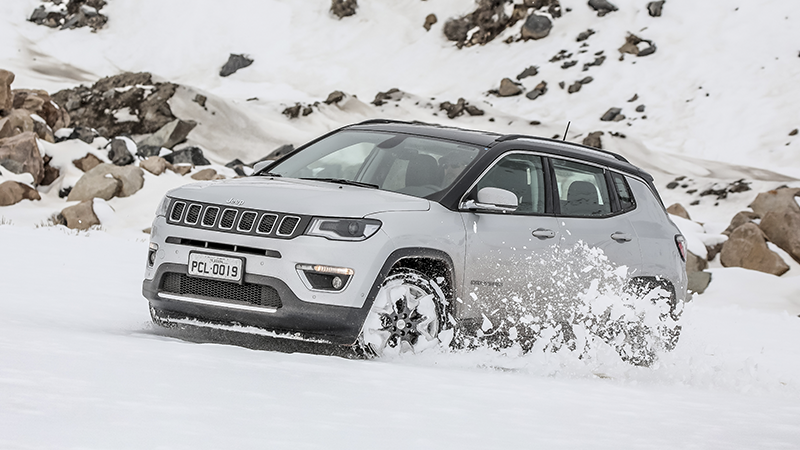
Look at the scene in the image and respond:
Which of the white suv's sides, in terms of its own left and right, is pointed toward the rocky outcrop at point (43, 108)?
right

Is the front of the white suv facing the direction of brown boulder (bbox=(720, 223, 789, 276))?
no

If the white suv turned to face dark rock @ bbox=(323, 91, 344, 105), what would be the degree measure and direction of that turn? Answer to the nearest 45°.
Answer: approximately 135° to its right

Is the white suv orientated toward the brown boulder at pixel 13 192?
no

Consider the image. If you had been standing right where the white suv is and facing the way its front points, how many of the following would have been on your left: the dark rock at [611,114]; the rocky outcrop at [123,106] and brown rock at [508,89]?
0

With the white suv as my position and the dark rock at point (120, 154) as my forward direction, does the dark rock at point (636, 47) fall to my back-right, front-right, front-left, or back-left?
front-right

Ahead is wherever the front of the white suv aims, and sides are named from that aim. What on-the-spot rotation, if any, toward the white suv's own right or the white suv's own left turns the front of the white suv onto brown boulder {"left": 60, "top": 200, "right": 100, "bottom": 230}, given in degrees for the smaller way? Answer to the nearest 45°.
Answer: approximately 90° to the white suv's own right

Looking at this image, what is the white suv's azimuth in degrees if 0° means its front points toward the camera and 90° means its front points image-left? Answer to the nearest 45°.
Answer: approximately 45°

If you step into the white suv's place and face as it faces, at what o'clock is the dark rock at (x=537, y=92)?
The dark rock is roughly at 5 o'clock from the white suv.

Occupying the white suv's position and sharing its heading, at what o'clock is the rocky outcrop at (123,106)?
The rocky outcrop is roughly at 4 o'clock from the white suv.

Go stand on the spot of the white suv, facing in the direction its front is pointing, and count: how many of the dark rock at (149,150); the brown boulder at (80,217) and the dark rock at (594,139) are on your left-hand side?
0

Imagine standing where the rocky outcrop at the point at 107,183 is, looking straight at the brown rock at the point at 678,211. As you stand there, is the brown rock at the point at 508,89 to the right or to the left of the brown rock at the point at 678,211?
left

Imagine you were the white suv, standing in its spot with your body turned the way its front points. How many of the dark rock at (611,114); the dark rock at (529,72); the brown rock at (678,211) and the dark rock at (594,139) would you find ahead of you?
0

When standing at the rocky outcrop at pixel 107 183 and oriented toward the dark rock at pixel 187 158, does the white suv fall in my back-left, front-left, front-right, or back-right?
back-right

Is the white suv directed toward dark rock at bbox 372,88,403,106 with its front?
no

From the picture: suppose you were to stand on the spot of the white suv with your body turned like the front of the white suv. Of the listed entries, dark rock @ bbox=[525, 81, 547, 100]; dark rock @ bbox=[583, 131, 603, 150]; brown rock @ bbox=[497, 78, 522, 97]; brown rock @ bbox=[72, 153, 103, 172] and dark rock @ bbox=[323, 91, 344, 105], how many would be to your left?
0

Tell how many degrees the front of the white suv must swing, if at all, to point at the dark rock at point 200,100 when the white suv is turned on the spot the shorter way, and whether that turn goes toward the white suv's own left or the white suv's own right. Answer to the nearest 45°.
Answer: approximately 135° to the white suv's own right

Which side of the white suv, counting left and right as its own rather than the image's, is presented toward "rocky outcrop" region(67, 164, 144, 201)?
right

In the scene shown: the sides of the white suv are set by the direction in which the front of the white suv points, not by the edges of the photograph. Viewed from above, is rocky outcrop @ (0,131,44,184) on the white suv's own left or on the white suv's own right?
on the white suv's own right

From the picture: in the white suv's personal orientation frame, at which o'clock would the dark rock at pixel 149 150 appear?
The dark rock is roughly at 4 o'clock from the white suv.
